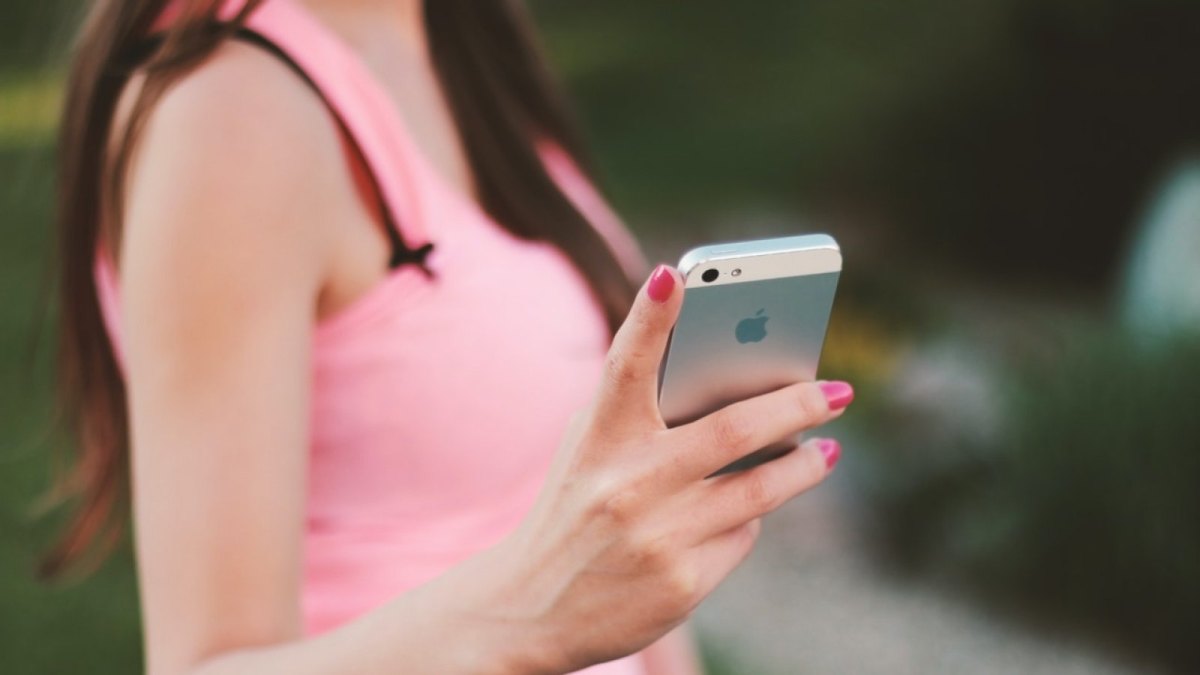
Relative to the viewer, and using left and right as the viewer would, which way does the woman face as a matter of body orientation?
facing the viewer and to the right of the viewer

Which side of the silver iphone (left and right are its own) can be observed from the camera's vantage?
back
